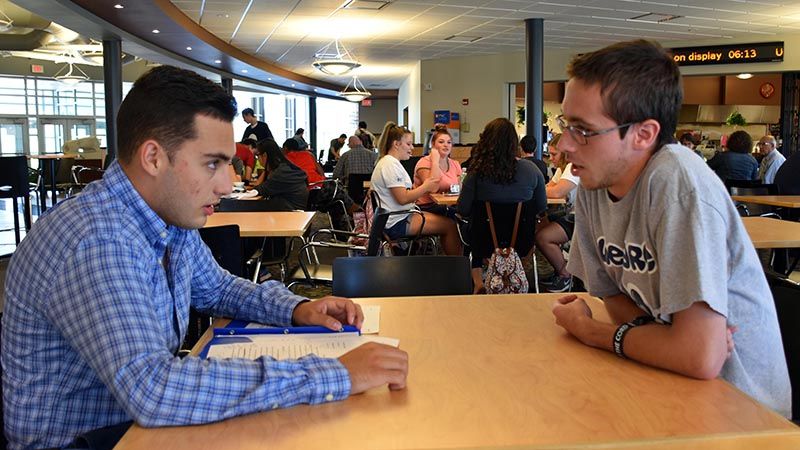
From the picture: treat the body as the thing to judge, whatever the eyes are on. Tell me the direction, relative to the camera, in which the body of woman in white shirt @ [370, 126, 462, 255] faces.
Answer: to the viewer's right

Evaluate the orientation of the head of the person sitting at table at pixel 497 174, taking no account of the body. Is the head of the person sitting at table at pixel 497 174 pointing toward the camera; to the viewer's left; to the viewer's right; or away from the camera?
away from the camera

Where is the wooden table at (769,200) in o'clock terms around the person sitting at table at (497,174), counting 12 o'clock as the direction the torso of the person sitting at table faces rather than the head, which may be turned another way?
The wooden table is roughly at 2 o'clock from the person sitting at table.

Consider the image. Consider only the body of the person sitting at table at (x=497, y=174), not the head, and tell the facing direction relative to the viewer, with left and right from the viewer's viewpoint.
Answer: facing away from the viewer

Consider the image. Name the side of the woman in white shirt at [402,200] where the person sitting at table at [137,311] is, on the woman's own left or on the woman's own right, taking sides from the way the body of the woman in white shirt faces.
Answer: on the woman's own right

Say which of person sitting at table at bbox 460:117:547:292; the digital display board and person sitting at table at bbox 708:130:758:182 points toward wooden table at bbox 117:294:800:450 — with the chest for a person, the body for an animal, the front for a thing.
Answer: the digital display board

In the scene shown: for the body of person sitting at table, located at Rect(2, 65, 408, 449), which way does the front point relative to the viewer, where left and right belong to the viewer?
facing to the right of the viewer

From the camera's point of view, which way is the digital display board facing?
toward the camera

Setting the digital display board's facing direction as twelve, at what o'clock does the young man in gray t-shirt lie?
The young man in gray t-shirt is roughly at 12 o'clock from the digital display board.

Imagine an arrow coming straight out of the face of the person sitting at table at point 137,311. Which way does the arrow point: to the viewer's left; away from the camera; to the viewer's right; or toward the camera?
to the viewer's right

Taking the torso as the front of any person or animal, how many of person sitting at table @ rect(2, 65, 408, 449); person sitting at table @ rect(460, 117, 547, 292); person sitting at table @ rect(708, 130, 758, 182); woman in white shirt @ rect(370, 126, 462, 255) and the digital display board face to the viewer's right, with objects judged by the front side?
2

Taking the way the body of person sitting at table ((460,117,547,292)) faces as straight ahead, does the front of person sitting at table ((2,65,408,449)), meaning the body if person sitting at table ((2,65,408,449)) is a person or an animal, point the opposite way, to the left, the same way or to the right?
to the right

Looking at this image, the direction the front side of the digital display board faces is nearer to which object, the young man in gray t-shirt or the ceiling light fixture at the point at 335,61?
the young man in gray t-shirt

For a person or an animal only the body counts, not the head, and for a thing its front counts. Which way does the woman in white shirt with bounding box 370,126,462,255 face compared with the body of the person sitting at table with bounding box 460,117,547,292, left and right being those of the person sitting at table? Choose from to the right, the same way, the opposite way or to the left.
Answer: to the right

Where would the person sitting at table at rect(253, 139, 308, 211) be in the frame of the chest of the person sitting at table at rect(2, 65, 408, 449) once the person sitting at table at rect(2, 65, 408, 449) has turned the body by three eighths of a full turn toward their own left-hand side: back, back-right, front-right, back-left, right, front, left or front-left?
front-right
